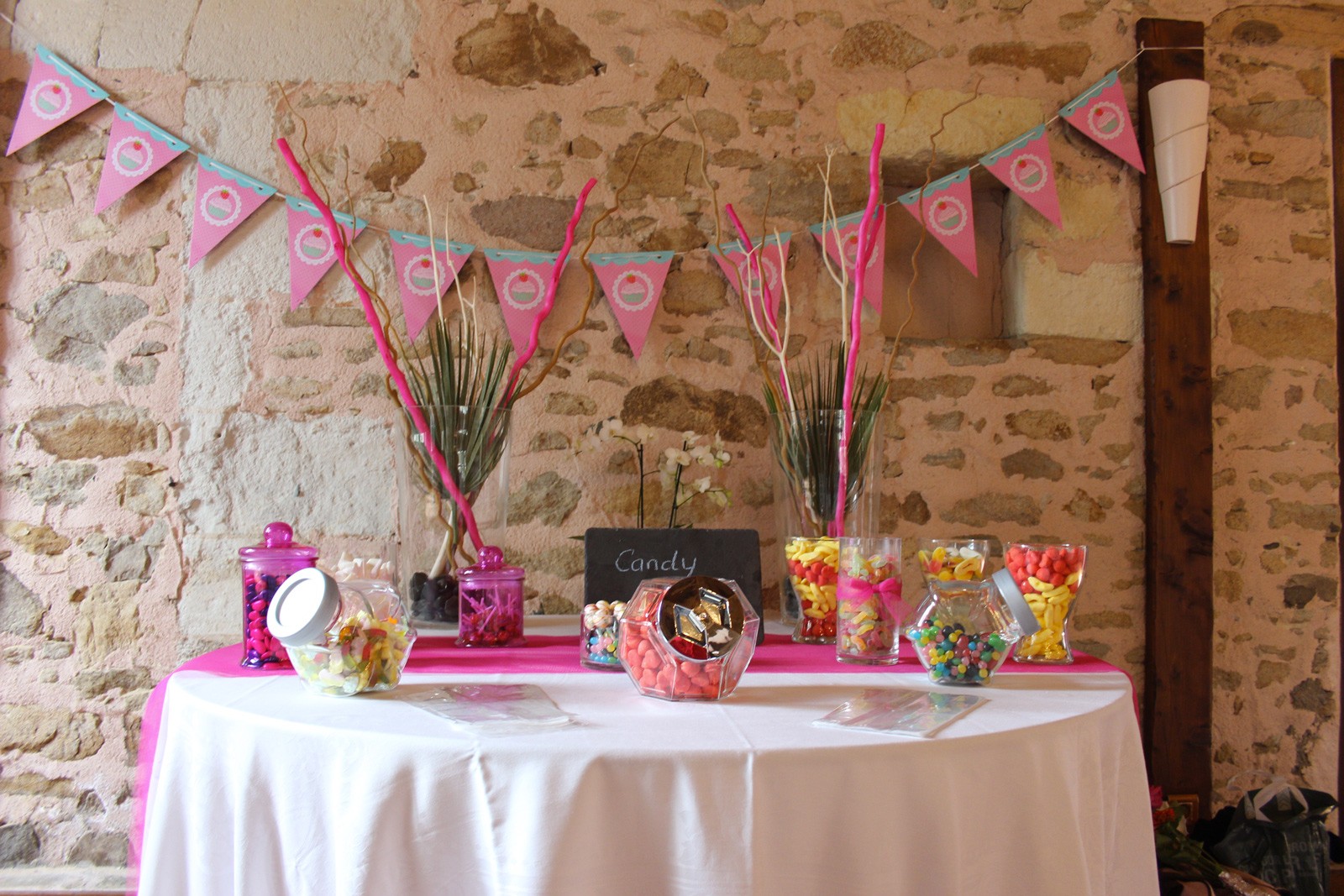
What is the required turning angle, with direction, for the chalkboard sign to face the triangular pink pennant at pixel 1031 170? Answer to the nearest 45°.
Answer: approximately 135° to its left

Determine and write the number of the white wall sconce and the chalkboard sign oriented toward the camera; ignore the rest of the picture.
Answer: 2

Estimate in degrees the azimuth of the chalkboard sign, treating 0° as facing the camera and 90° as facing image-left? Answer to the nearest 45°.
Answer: approximately 0°

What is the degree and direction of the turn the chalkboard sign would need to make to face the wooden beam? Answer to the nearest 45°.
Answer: approximately 135° to its left

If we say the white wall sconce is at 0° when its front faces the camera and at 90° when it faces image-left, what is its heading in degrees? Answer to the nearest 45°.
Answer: approximately 0°

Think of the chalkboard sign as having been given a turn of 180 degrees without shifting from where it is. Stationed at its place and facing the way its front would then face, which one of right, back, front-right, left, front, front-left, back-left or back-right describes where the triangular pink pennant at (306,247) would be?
front-left
